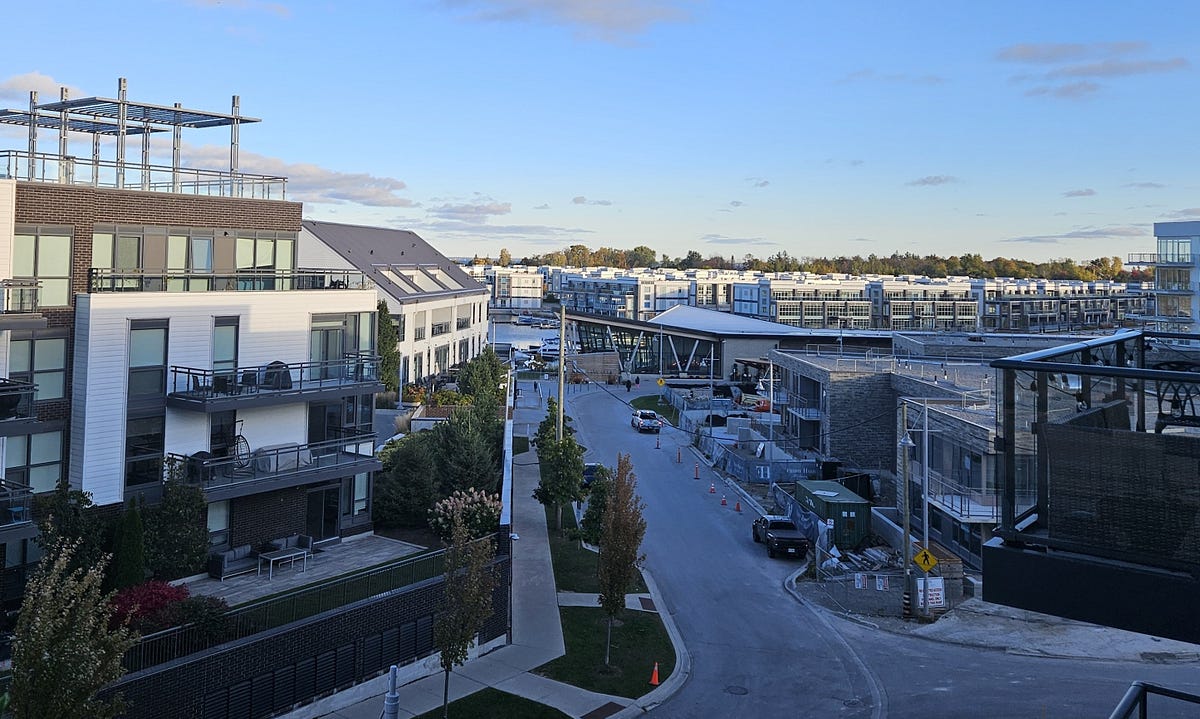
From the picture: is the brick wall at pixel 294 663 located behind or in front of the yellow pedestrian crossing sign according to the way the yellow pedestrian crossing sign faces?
in front

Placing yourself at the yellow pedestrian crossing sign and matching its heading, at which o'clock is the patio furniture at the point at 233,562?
The patio furniture is roughly at 2 o'clock from the yellow pedestrian crossing sign.

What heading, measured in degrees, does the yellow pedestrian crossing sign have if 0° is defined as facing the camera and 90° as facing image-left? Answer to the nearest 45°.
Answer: approximately 0°

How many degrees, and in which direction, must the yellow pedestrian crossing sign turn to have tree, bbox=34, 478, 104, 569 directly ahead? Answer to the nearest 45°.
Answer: approximately 45° to its right

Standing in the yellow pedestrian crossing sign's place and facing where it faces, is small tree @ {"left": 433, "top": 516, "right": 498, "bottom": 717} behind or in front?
in front

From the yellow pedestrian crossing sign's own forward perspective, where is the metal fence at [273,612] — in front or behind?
in front

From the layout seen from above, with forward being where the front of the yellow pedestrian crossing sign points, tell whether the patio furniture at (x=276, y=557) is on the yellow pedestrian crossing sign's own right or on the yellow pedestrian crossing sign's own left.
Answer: on the yellow pedestrian crossing sign's own right

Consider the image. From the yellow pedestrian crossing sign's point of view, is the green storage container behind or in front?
behind
